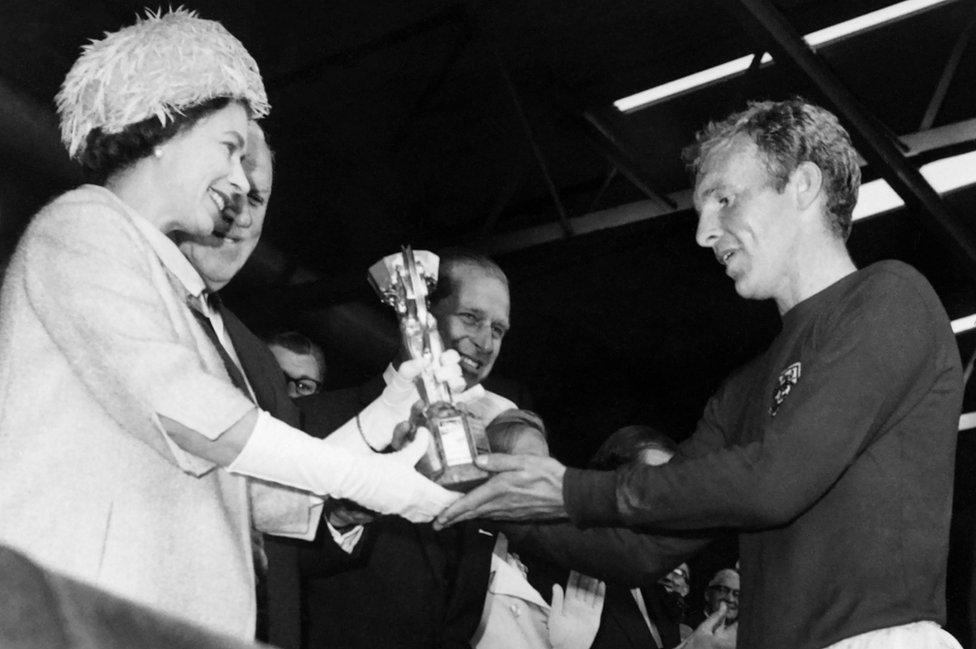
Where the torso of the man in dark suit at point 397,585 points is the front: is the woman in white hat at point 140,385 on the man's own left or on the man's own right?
on the man's own right

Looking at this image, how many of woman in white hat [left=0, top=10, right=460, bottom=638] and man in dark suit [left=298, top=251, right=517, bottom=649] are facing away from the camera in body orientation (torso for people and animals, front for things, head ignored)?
0

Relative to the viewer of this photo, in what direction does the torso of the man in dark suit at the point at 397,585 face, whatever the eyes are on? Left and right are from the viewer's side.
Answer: facing the viewer and to the right of the viewer

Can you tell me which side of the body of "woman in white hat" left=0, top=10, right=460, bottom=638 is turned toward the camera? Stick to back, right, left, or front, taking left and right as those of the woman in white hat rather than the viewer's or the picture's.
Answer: right

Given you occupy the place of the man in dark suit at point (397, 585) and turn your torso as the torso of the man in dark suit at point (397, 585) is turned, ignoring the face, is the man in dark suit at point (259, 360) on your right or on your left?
on your right
